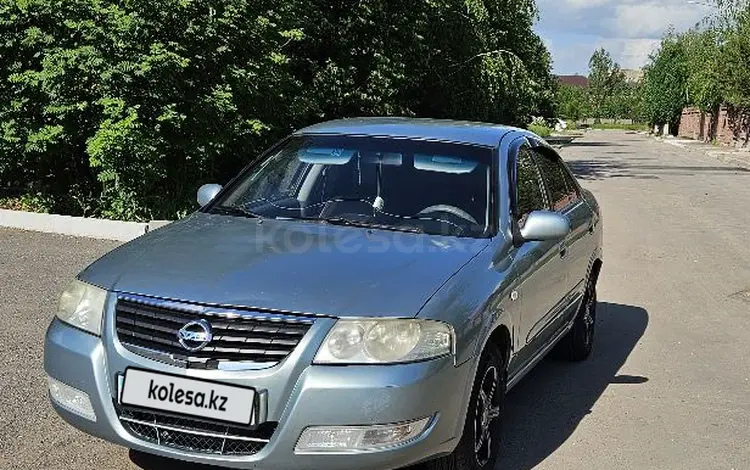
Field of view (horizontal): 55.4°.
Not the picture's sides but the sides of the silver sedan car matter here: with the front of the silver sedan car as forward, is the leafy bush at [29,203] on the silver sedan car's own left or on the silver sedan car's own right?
on the silver sedan car's own right

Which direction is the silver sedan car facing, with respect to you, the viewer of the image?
facing the viewer and to the left of the viewer
